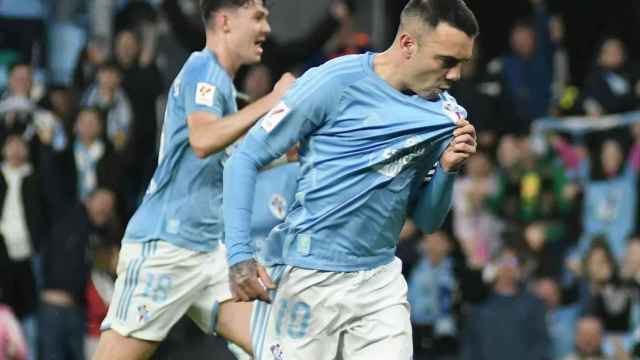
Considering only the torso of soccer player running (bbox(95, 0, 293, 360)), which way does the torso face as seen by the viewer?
to the viewer's right

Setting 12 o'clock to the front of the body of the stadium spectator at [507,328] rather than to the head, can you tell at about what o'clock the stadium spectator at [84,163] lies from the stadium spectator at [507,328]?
the stadium spectator at [84,163] is roughly at 3 o'clock from the stadium spectator at [507,328].

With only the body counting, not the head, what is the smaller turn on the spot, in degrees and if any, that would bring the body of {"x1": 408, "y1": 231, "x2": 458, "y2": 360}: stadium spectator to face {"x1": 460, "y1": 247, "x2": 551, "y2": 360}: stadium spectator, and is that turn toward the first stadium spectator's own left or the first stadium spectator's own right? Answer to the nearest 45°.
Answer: approximately 90° to the first stadium spectator's own left

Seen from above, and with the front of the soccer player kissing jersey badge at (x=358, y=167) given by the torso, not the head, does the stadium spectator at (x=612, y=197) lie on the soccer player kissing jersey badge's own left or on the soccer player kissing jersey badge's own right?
on the soccer player kissing jersey badge's own left

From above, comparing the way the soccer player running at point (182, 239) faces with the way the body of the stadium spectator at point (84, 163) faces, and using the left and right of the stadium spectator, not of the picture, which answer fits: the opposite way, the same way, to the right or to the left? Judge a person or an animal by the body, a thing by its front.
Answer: to the left

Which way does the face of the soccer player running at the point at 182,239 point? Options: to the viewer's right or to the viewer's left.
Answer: to the viewer's right

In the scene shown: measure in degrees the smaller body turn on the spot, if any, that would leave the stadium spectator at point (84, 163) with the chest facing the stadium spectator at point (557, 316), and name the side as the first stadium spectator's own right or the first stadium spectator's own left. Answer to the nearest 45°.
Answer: approximately 90° to the first stadium spectator's own left

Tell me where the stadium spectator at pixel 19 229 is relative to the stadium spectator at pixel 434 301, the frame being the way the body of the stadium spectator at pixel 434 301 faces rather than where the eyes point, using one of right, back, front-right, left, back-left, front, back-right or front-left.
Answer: right
